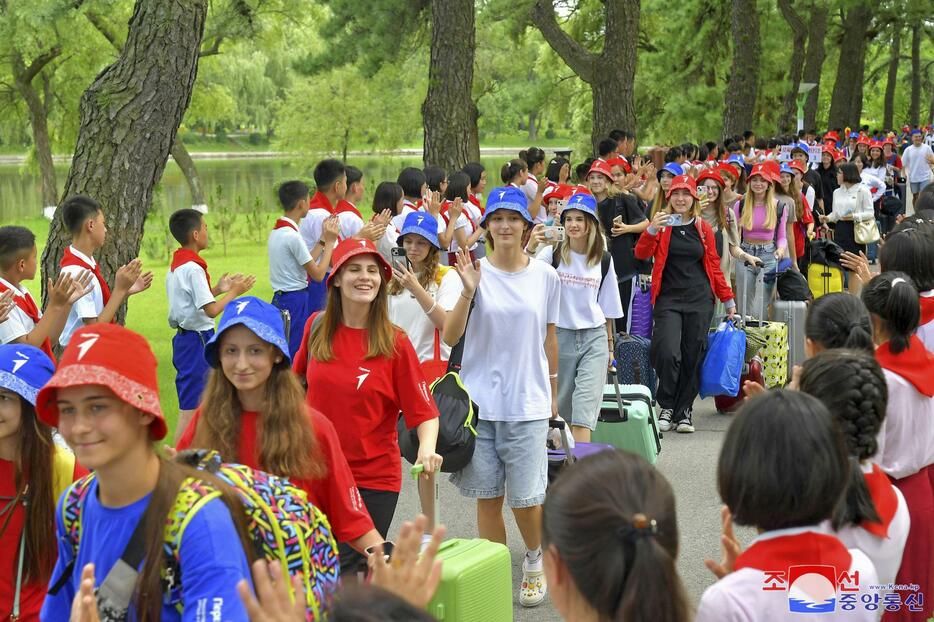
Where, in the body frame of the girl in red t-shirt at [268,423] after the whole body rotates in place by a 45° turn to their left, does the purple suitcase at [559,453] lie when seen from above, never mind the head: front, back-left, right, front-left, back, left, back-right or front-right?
back-left

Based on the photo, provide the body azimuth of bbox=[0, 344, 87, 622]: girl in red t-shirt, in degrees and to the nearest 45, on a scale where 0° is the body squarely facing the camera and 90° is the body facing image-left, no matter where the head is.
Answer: approximately 45°

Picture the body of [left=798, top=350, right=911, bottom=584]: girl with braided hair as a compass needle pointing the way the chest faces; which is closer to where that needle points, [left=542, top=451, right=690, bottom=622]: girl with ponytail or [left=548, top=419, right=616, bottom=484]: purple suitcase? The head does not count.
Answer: the purple suitcase

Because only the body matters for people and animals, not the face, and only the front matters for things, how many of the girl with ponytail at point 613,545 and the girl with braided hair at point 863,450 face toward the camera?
0

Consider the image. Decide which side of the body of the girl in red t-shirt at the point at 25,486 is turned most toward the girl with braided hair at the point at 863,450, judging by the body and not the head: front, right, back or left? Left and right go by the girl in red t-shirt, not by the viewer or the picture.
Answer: left

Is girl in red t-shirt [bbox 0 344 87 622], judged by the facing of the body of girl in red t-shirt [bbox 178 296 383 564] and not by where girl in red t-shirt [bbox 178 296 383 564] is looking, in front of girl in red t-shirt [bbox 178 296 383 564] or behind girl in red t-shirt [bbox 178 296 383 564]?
in front

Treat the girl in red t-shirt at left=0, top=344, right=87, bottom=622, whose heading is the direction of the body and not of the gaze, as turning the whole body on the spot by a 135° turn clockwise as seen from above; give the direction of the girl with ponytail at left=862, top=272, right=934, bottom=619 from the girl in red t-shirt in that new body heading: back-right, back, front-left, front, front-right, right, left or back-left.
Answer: right

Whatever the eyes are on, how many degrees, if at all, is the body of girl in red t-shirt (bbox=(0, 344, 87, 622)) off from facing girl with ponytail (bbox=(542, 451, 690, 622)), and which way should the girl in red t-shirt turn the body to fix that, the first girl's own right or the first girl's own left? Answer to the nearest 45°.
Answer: approximately 90° to the first girl's own left

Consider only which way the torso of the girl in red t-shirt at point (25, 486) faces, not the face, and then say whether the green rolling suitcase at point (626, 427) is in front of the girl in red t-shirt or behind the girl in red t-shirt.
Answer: behind

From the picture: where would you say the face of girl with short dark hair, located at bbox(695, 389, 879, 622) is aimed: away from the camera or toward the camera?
away from the camera

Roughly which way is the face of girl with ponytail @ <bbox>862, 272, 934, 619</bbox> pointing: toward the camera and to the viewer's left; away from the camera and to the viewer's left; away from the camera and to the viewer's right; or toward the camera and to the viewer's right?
away from the camera and to the viewer's left

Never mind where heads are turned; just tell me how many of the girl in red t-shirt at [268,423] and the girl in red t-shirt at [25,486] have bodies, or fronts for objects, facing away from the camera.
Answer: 0

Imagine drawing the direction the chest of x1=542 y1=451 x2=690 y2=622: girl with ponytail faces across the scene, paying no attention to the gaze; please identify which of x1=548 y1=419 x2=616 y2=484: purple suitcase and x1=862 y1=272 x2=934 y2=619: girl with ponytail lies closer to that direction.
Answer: the purple suitcase

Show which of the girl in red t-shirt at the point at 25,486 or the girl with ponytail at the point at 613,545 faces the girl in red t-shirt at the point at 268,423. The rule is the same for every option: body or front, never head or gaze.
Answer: the girl with ponytail
